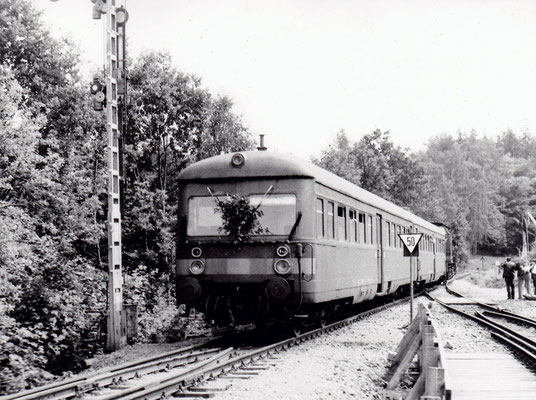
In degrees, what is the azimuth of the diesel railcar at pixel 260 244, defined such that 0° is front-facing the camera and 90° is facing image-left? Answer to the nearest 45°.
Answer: approximately 45°

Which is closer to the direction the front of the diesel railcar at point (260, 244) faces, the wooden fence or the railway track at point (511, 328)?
the wooden fence

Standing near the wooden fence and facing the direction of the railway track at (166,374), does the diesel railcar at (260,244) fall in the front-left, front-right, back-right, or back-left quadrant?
front-right

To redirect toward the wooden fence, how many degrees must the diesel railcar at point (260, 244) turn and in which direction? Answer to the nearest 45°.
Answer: approximately 90° to its left

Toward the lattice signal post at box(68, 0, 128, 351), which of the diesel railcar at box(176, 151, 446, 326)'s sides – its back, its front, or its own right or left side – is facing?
front

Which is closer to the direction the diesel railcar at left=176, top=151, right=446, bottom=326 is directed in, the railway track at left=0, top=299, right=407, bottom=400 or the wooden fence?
the railway track
